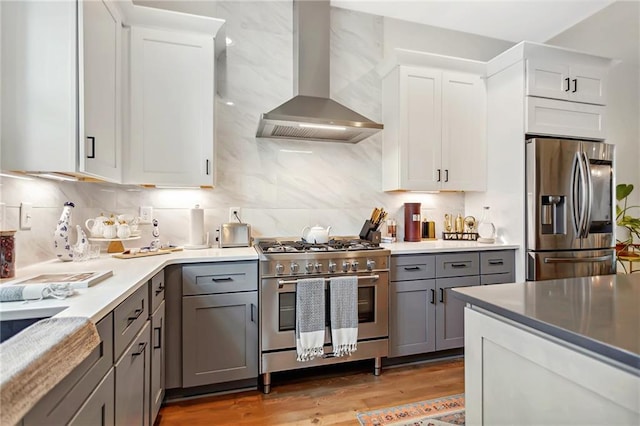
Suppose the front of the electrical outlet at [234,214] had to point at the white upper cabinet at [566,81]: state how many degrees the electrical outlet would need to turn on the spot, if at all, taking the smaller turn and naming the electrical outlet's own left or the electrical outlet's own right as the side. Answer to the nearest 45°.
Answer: approximately 90° to the electrical outlet's own left

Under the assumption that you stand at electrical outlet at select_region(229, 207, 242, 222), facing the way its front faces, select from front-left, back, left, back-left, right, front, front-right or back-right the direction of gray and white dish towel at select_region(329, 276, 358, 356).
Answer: front-left

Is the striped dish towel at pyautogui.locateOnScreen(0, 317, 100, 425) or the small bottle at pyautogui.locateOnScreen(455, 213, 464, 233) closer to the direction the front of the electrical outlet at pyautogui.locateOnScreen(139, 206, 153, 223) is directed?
the striped dish towel

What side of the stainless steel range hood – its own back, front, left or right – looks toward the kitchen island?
front

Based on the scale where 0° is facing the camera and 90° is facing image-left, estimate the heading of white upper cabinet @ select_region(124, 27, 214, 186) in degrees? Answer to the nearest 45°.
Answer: approximately 0°

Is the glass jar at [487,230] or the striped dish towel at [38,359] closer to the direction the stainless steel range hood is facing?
the striped dish towel

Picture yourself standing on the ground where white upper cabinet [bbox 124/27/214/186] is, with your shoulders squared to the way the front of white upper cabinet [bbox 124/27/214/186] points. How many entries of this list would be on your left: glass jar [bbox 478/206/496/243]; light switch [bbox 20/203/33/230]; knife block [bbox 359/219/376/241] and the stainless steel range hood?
3

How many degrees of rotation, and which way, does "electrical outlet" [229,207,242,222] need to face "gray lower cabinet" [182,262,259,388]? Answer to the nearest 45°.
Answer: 0° — it already faces it

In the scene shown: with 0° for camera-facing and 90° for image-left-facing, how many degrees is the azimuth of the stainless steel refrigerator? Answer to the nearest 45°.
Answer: approximately 315°
